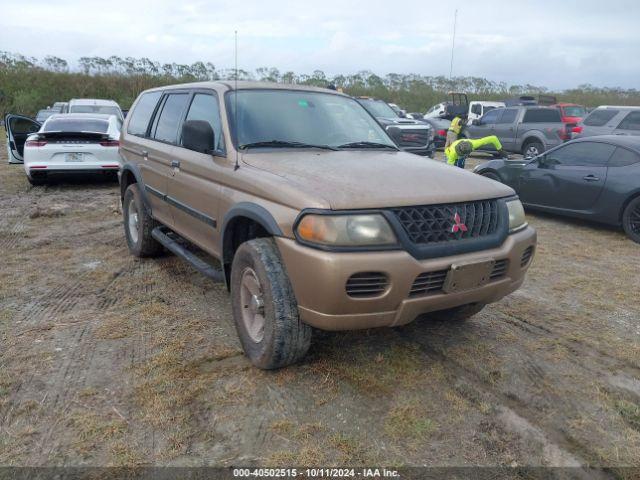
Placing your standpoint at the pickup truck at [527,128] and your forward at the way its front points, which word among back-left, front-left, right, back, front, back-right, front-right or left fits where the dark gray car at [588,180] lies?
back-left

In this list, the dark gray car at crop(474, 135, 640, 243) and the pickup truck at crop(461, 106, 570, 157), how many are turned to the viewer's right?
0

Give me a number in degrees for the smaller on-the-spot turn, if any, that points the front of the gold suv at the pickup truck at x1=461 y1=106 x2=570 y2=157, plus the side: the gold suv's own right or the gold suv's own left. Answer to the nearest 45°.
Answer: approximately 90° to the gold suv's own left

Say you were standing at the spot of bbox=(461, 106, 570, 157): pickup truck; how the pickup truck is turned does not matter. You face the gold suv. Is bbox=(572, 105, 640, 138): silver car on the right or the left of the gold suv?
left

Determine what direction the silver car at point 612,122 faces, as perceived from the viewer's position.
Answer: facing to the right of the viewer

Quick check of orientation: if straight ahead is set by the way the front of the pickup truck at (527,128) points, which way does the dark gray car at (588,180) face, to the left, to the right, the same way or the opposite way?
the same way

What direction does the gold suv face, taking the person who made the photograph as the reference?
facing the viewer and to the right of the viewer

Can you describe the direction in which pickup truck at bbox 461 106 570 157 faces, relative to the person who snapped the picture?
facing away from the viewer and to the left of the viewer
